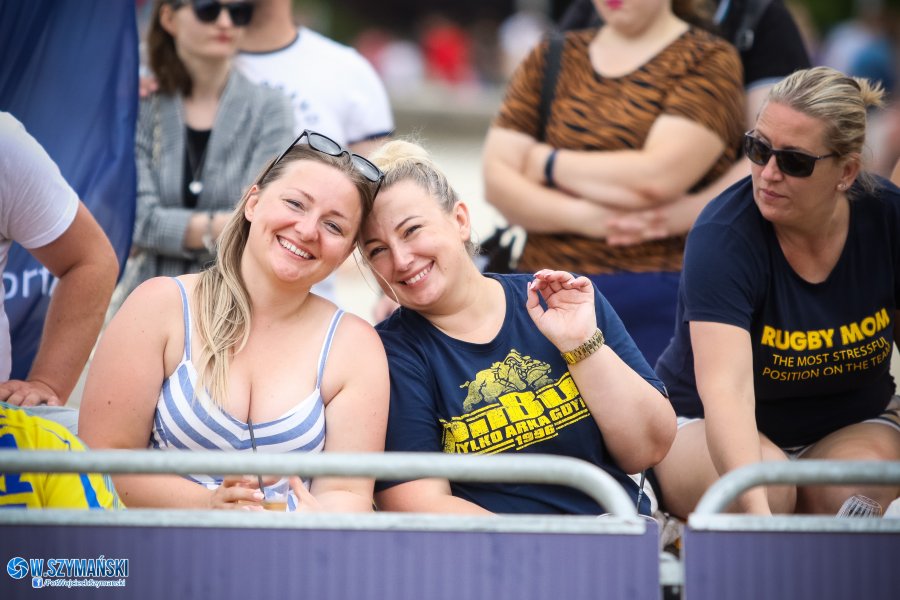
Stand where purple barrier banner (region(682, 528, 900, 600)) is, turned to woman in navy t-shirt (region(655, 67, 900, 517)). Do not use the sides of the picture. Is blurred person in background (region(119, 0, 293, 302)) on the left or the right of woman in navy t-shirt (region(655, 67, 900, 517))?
left

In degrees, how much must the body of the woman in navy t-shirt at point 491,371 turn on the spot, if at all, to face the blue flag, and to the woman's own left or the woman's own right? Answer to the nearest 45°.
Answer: approximately 135° to the woman's own right

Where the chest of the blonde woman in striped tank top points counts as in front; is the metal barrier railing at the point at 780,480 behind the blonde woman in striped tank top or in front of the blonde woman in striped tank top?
in front

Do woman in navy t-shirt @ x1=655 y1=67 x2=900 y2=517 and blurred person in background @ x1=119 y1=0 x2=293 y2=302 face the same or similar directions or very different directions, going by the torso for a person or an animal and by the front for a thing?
same or similar directions

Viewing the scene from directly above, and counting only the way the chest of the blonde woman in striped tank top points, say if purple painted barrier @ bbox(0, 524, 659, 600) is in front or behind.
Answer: in front

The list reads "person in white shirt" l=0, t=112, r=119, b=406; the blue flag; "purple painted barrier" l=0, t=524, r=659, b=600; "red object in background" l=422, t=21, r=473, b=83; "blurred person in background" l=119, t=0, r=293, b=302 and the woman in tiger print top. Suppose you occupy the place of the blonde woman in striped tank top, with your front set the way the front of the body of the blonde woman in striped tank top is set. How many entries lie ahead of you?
1

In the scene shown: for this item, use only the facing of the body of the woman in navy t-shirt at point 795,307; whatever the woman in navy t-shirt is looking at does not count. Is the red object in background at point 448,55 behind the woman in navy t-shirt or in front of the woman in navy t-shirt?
behind

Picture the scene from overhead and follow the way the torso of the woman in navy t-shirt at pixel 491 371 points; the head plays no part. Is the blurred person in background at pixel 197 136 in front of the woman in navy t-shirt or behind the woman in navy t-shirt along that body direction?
behind

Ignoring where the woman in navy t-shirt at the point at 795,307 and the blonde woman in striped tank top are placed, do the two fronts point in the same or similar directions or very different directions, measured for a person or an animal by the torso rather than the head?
same or similar directions

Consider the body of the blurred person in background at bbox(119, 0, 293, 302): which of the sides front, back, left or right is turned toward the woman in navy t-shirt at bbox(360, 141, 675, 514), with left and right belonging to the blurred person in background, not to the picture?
front

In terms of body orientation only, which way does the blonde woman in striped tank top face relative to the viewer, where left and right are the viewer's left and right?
facing the viewer

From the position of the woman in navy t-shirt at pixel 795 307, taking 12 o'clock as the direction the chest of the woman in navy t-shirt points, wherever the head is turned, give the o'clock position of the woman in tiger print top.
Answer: The woman in tiger print top is roughly at 5 o'clock from the woman in navy t-shirt.

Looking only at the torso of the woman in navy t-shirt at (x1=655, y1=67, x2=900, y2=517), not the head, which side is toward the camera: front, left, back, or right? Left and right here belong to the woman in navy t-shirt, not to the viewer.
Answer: front

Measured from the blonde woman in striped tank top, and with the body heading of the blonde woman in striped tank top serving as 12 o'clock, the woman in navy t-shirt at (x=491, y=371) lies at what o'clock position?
The woman in navy t-shirt is roughly at 9 o'clock from the blonde woman in striped tank top.

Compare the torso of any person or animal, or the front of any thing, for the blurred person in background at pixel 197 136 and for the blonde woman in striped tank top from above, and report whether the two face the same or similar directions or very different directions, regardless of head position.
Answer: same or similar directions

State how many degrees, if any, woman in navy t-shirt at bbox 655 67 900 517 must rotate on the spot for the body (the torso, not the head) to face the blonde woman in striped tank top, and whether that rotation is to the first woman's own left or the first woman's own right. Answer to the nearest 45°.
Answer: approximately 45° to the first woman's own right

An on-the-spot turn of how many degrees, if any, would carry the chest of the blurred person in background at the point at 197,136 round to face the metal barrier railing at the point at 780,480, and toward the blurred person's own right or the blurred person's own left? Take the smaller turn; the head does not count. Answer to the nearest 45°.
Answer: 0° — they already face it

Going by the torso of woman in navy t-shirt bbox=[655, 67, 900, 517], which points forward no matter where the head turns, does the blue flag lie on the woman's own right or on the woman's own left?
on the woman's own right
